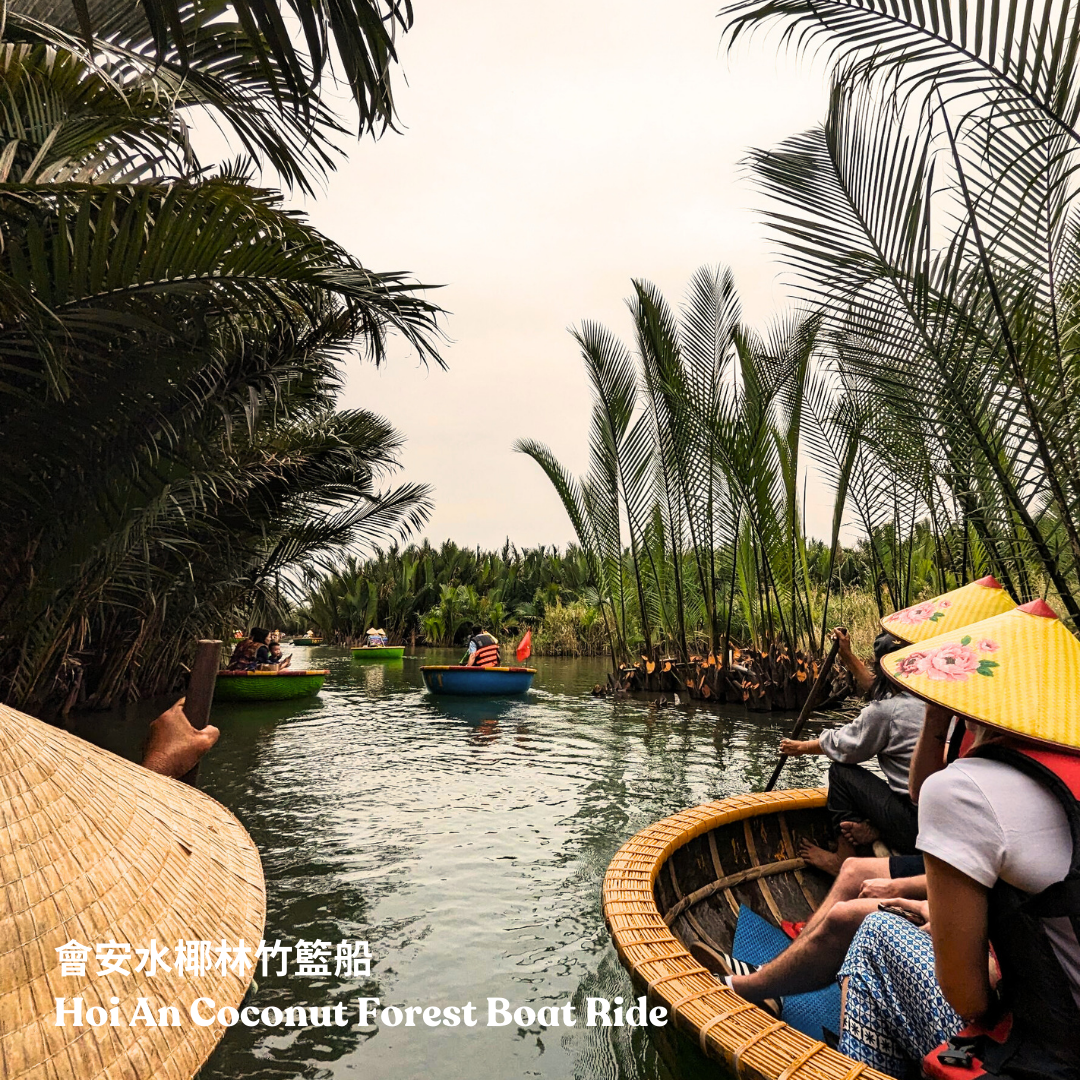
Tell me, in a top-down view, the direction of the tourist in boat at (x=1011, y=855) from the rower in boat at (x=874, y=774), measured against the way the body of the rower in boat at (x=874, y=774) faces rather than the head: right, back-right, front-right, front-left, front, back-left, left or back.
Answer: left

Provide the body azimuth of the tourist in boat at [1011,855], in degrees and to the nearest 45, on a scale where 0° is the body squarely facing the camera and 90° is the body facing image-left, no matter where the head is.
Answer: approximately 135°

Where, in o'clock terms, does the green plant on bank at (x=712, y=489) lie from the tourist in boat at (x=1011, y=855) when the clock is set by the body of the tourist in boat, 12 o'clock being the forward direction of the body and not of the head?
The green plant on bank is roughly at 1 o'clock from the tourist in boat.

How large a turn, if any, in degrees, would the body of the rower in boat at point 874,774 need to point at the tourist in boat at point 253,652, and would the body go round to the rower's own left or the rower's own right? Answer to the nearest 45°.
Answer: approximately 45° to the rower's own right

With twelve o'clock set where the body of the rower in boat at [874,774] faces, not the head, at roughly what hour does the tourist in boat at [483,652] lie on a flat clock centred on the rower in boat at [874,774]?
the tourist in boat at [483,652] is roughly at 2 o'clock from the rower in boat at [874,774].

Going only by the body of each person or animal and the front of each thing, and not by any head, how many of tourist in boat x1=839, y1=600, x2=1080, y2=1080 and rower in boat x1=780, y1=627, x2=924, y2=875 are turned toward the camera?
0

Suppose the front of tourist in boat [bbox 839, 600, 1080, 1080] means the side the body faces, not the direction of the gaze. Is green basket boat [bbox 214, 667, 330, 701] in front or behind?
in front

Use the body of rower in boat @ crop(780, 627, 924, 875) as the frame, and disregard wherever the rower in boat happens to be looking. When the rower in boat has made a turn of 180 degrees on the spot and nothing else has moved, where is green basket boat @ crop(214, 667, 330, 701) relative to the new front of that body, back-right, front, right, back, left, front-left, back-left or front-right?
back-left

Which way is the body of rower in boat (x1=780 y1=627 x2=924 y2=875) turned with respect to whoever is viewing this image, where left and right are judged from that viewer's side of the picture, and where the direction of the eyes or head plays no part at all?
facing to the left of the viewer

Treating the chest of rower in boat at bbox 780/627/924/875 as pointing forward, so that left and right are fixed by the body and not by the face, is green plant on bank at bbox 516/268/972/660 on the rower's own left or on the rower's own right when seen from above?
on the rower's own right

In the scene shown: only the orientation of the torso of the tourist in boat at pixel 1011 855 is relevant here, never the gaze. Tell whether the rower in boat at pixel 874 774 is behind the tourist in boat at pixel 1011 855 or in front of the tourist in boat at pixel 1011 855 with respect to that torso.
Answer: in front
